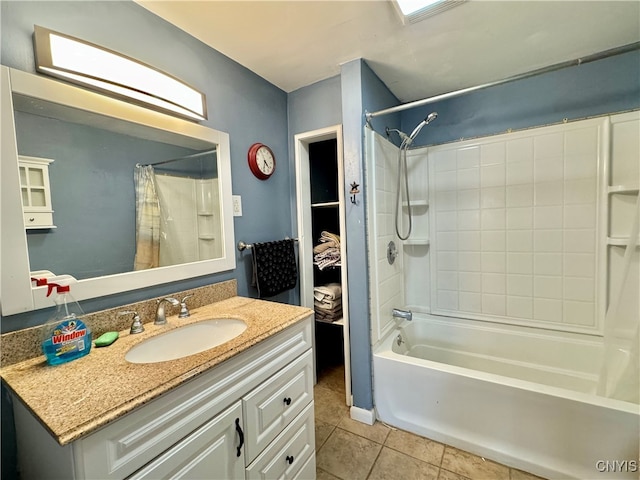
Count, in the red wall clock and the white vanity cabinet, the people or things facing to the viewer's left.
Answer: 0

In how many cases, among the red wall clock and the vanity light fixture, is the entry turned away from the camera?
0

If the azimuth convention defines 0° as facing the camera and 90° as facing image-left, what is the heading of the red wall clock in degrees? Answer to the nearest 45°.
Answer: approximately 315°

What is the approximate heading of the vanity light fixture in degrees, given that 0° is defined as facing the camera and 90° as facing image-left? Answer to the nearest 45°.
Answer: approximately 315°

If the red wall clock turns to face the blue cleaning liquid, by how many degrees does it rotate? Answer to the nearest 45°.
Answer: approximately 90° to its right

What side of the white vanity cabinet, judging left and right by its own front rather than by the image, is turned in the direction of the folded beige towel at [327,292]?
left

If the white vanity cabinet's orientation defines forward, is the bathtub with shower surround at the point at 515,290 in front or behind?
in front

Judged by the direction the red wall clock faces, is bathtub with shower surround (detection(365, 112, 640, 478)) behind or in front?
in front

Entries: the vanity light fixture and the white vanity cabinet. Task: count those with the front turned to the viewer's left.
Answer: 0
